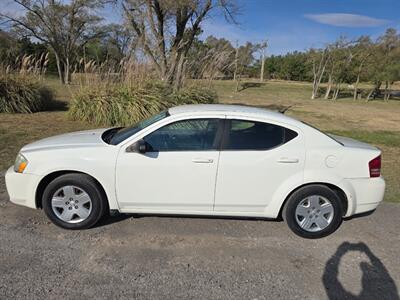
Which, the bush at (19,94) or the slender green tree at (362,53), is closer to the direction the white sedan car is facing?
the bush

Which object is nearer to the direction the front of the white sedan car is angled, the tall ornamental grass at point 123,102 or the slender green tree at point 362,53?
the tall ornamental grass

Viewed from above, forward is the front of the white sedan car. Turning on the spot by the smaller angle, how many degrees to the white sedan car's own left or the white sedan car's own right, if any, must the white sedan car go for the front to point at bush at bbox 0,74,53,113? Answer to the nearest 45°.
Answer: approximately 45° to the white sedan car's own right

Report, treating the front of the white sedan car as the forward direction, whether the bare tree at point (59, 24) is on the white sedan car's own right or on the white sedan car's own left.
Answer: on the white sedan car's own right

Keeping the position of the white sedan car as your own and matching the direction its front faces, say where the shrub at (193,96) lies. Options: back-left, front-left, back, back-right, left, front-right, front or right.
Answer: right

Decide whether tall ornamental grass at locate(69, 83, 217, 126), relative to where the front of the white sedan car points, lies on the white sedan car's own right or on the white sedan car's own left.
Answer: on the white sedan car's own right

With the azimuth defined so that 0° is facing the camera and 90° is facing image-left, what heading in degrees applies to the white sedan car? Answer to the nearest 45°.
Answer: approximately 90°

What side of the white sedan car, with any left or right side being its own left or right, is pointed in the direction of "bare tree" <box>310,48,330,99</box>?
right
